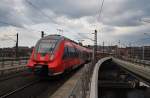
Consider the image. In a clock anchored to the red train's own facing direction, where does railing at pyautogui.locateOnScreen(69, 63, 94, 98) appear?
The railing is roughly at 10 o'clock from the red train.

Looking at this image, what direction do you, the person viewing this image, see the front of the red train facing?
facing the viewer and to the left of the viewer
